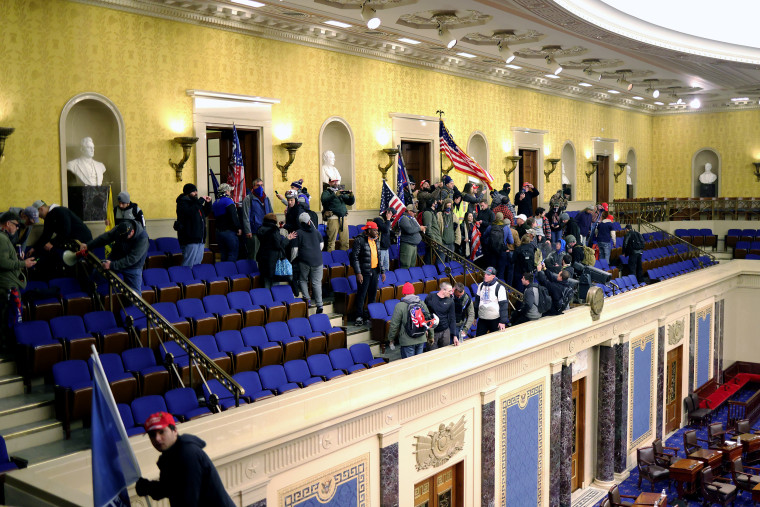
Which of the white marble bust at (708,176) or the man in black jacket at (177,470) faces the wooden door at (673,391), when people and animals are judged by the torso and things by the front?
the white marble bust

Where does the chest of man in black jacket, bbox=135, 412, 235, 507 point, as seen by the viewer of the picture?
to the viewer's left

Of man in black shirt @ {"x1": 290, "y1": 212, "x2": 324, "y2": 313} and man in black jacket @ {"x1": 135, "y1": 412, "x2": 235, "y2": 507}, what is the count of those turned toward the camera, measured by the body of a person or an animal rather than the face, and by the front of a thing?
0

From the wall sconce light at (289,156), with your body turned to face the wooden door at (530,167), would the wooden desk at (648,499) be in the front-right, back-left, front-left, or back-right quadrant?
front-right

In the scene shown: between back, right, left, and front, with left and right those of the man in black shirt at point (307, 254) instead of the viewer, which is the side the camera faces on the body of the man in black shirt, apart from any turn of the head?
back

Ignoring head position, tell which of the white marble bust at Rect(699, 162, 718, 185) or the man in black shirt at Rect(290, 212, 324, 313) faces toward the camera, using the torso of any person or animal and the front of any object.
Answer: the white marble bust

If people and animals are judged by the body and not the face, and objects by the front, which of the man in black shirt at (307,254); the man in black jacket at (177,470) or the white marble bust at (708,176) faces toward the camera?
the white marble bust

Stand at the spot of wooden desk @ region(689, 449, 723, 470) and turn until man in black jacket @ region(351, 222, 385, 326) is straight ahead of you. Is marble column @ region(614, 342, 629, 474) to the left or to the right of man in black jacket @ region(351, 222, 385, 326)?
right

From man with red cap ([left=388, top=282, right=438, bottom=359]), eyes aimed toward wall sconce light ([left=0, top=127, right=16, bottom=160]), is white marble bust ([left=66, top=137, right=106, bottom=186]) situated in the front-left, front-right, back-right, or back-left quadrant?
front-right

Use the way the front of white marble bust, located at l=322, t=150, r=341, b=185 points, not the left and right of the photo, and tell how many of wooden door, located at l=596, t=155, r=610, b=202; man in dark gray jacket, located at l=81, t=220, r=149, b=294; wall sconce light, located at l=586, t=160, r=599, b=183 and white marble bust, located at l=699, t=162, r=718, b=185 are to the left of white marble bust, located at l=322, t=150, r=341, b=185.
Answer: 3

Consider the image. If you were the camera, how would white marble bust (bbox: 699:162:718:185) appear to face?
facing the viewer

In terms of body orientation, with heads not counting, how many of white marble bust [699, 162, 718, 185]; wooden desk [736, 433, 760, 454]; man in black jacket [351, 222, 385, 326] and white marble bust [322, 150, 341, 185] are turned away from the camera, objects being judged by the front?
0

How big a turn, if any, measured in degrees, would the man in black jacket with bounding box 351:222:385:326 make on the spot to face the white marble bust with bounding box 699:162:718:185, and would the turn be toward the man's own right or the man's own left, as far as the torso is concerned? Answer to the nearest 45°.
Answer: approximately 90° to the man's own left

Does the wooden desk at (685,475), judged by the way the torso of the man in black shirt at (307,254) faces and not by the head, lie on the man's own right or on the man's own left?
on the man's own right

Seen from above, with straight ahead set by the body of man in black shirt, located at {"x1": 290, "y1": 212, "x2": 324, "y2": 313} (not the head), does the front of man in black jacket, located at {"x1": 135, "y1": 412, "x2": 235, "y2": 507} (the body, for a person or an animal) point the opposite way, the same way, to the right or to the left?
to the left
